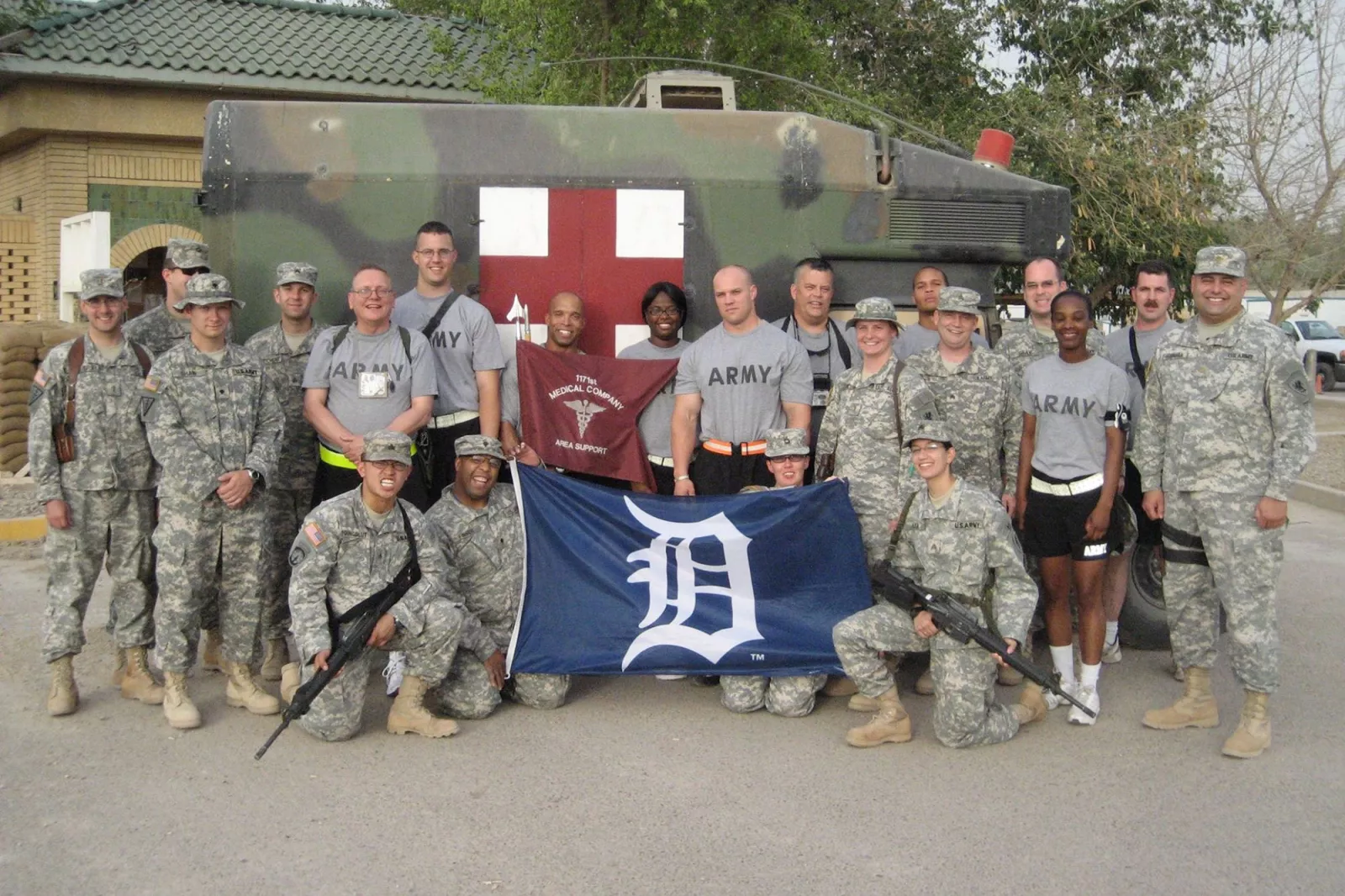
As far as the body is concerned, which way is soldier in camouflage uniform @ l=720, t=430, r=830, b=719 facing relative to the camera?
toward the camera

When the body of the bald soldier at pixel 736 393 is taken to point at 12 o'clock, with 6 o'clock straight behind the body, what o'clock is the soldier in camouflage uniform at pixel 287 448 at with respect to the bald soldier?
The soldier in camouflage uniform is roughly at 3 o'clock from the bald soldier.

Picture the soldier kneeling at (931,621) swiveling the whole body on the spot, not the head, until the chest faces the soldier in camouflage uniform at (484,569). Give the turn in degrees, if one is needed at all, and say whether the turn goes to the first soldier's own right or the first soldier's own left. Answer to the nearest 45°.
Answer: approximately 45° to the first soldier's own right

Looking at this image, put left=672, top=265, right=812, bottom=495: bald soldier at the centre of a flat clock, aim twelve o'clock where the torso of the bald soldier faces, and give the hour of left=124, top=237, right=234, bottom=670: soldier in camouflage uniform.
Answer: The soldier in camouflage uniform is roughly at 3 o'clock from the bald soldier.

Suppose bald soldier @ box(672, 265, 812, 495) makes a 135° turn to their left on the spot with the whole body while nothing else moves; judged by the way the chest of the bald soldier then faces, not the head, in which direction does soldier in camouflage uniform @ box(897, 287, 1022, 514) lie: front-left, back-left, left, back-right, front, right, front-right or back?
front-right

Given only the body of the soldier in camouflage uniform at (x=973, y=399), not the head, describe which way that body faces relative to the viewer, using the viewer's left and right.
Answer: facing the viewer

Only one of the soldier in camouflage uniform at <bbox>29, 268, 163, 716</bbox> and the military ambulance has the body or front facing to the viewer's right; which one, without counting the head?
the military ambulance

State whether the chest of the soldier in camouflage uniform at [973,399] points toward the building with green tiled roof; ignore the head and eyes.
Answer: no

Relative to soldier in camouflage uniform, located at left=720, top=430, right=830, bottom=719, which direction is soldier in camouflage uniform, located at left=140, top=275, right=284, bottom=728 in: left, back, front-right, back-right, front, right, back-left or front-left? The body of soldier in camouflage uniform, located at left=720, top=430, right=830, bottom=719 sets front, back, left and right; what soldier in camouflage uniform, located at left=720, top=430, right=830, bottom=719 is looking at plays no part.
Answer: right

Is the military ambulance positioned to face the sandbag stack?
no

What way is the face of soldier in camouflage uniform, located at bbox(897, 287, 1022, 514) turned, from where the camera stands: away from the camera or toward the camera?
toward the camera

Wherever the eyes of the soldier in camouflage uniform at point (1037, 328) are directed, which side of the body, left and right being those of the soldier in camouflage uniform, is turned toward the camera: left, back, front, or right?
front

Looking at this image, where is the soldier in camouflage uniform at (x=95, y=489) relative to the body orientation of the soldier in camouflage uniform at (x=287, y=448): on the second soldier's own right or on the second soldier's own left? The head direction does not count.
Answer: on the second soldier's own right

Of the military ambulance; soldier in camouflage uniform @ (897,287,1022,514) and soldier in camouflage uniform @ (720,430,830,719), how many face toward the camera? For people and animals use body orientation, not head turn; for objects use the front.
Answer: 2

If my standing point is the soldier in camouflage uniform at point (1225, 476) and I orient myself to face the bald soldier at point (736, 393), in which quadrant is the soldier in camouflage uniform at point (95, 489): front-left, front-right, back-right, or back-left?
front-left

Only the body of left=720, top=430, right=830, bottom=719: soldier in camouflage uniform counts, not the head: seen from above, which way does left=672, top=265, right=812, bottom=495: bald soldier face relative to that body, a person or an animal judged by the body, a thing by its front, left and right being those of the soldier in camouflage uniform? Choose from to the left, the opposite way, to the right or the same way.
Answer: the same way

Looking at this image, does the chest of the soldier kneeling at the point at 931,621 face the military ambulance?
no
